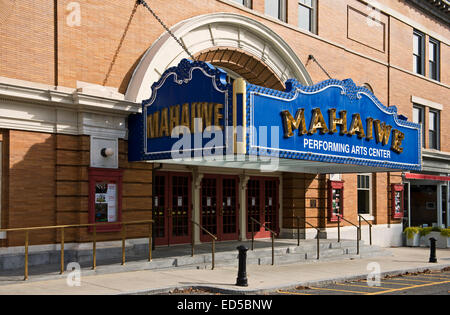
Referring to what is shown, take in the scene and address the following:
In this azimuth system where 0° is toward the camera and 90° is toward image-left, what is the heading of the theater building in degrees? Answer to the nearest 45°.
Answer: approximately 315°

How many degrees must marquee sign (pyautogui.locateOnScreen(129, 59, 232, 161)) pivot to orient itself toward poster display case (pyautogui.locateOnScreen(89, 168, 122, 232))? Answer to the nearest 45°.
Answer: approximately 90° to its right

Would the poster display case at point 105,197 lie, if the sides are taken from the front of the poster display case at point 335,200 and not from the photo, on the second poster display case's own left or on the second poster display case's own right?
on the second poster display case's own right

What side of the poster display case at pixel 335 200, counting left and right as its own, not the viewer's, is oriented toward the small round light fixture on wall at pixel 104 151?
right

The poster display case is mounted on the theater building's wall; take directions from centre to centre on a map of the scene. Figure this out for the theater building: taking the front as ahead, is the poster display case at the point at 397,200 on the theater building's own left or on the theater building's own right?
on the theater building's own left

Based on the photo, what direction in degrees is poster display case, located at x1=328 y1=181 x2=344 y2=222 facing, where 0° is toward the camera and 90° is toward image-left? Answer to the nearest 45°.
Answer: approximately 315°
